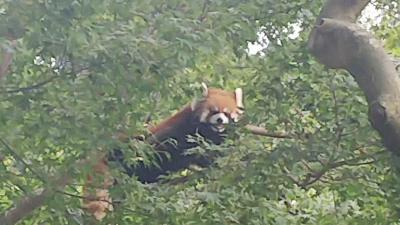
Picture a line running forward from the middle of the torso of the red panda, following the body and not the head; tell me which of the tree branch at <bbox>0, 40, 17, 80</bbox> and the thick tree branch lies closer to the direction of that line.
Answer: the thick tree branch

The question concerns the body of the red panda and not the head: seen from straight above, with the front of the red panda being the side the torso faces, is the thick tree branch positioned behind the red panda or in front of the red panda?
in front

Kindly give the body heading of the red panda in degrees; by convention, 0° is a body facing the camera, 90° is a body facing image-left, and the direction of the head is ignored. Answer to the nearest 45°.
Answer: approximately 315°

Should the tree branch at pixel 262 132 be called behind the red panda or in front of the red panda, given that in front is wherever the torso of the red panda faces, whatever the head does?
in front
